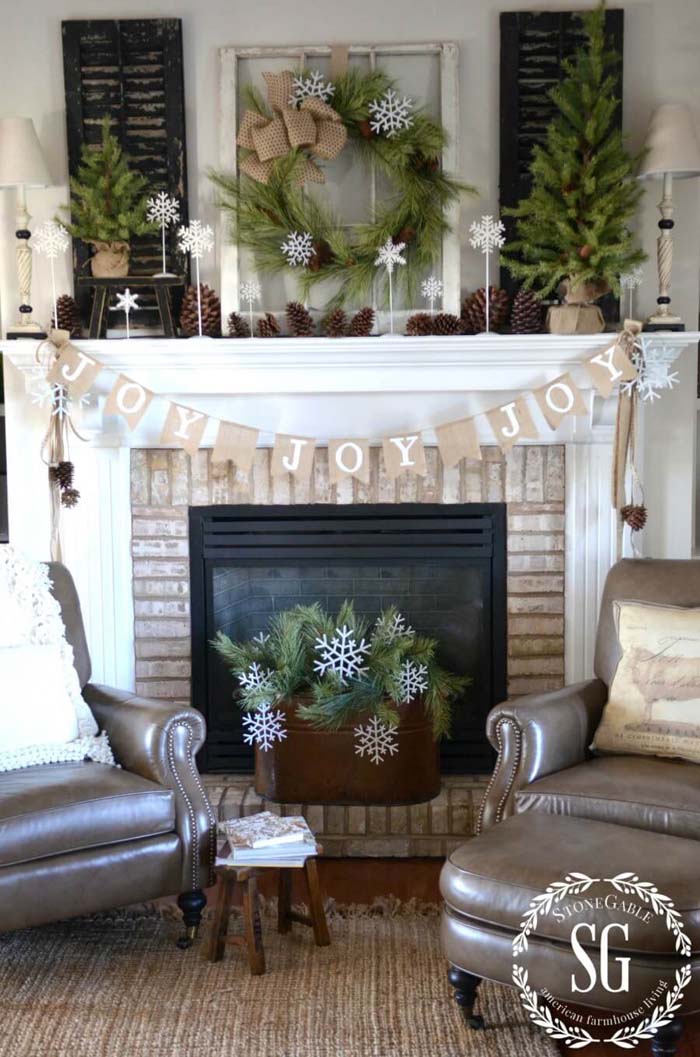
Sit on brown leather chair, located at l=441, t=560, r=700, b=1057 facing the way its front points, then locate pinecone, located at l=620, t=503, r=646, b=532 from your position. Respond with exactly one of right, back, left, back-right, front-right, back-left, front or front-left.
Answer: back-right

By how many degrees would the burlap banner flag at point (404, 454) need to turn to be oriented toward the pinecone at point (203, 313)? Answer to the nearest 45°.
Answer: approximately 90° to its right

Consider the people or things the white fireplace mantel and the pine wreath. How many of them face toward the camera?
2

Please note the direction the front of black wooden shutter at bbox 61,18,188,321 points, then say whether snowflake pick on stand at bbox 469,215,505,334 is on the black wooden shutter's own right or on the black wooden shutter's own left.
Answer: on the black wooden shutter's own left

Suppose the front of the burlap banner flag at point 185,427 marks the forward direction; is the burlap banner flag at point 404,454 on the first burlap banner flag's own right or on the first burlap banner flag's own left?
on the first burlap banner flag's own left

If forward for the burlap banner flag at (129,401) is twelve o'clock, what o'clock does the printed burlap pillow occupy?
The printed burlap pillow is roughly at 10 o'clock from the burlap banner flag.
